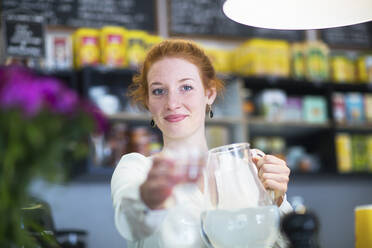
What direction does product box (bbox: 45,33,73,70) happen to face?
toward the camera

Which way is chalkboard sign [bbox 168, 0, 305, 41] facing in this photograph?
toward the camera

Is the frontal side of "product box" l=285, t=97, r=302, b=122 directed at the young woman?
yes

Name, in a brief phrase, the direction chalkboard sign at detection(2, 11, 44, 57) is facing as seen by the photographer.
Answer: facing the viewer

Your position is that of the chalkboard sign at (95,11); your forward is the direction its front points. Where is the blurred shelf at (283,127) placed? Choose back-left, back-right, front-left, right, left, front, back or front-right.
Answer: left

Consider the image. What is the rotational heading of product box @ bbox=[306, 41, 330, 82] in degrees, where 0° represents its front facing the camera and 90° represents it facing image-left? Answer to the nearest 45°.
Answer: approximately 0°

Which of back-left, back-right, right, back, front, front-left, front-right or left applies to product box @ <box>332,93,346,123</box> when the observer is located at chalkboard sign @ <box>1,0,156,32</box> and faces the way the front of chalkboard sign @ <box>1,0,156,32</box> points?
left

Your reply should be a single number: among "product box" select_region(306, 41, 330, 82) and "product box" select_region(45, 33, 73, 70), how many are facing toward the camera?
2

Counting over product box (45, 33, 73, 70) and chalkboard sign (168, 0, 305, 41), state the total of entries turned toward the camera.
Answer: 2
